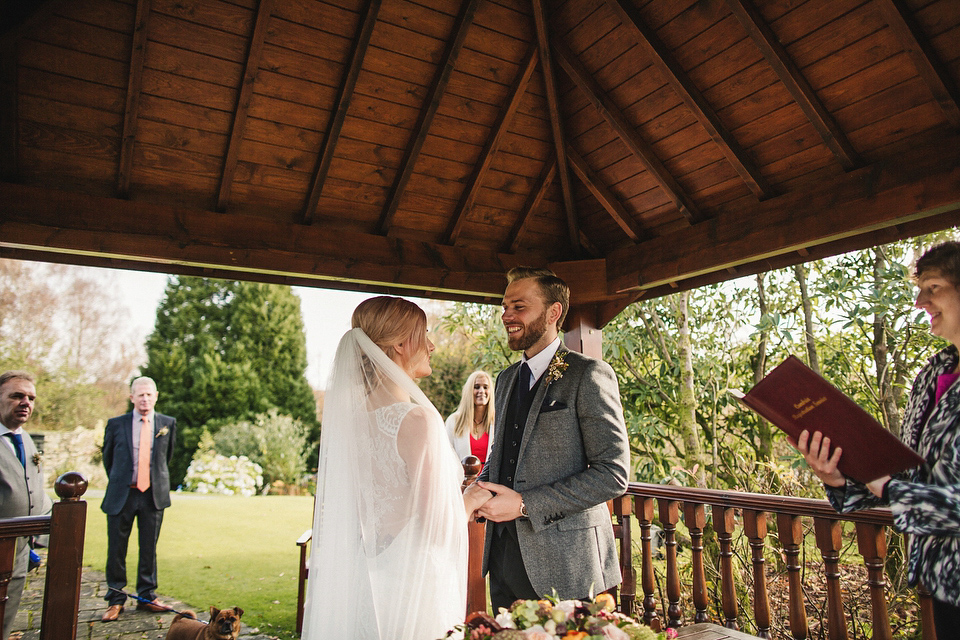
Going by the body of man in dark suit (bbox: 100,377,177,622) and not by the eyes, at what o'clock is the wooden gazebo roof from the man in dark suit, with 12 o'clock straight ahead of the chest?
The wooden gazebo roof is roughly at 11 o'clock from the man in dark suit.

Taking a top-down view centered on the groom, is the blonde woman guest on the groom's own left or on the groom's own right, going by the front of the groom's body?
on the groom's own right

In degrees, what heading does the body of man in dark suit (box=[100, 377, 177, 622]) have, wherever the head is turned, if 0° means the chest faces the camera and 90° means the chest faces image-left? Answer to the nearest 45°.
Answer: approximately 0°

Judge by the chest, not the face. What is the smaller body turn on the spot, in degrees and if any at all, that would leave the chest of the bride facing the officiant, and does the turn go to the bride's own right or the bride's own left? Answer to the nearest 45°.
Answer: approximately 45° to the bride's own right

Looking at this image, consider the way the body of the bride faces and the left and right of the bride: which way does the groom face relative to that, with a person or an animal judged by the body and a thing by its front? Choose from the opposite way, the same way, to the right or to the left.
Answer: the opposite way

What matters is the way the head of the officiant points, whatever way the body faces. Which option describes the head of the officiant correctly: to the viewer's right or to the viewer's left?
to the viewer's left

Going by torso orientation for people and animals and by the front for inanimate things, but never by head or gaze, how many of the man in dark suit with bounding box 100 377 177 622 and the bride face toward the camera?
1

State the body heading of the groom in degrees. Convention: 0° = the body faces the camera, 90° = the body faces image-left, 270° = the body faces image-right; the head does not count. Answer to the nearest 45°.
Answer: approximately 45°

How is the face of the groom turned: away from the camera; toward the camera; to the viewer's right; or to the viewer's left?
to the viewer's left

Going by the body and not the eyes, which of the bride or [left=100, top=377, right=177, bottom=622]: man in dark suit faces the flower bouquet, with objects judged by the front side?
the man in dark suit
